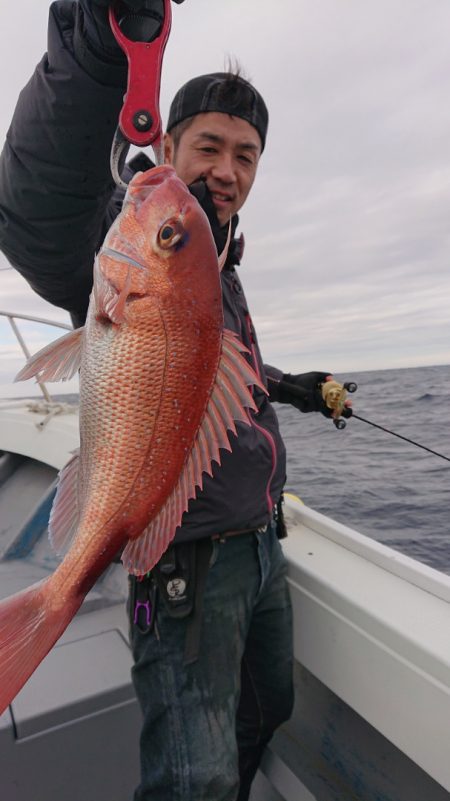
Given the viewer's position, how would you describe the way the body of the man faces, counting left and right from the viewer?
facing the viewer and to the right of the viewer
